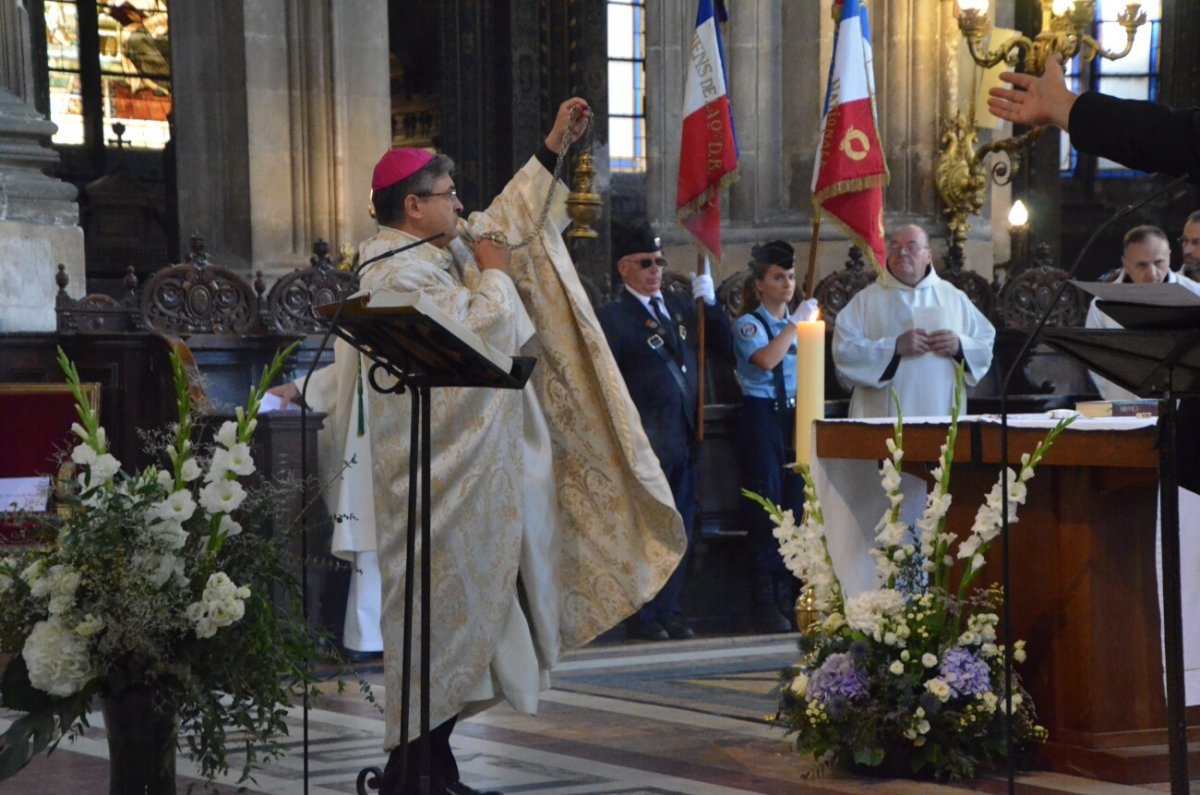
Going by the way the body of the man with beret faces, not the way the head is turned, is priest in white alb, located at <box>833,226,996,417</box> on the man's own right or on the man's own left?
on the man's own left

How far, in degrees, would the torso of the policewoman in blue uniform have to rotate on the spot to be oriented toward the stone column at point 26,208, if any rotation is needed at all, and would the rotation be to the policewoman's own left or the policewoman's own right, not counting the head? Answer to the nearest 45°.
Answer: approximately 135° to the policewoman's own right

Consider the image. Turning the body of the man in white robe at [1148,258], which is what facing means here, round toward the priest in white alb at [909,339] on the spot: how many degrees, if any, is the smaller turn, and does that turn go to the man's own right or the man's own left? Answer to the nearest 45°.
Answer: approximately 90° to the man's own right

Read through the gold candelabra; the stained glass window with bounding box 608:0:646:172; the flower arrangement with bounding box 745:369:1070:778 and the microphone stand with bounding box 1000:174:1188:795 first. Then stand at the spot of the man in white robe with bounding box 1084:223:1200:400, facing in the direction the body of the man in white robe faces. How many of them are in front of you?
2

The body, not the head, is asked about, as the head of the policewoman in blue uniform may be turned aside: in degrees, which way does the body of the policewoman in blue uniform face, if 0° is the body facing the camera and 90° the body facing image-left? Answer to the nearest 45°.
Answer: approximately 315°

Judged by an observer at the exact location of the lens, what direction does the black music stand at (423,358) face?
facing away from the viewer and to the right of the viewer

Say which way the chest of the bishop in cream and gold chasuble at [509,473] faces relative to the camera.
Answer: to the viewer's right

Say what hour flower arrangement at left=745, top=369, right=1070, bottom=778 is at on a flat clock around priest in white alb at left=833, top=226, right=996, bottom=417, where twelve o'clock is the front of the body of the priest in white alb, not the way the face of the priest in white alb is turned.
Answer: The flower arrangement is roughly at 12 o'clock from the priest in white alb.

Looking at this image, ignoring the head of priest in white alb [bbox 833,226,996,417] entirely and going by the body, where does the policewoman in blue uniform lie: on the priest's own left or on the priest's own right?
on the priest's own right

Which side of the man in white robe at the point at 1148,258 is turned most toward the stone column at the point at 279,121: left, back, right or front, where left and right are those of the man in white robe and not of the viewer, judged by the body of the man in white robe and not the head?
right
